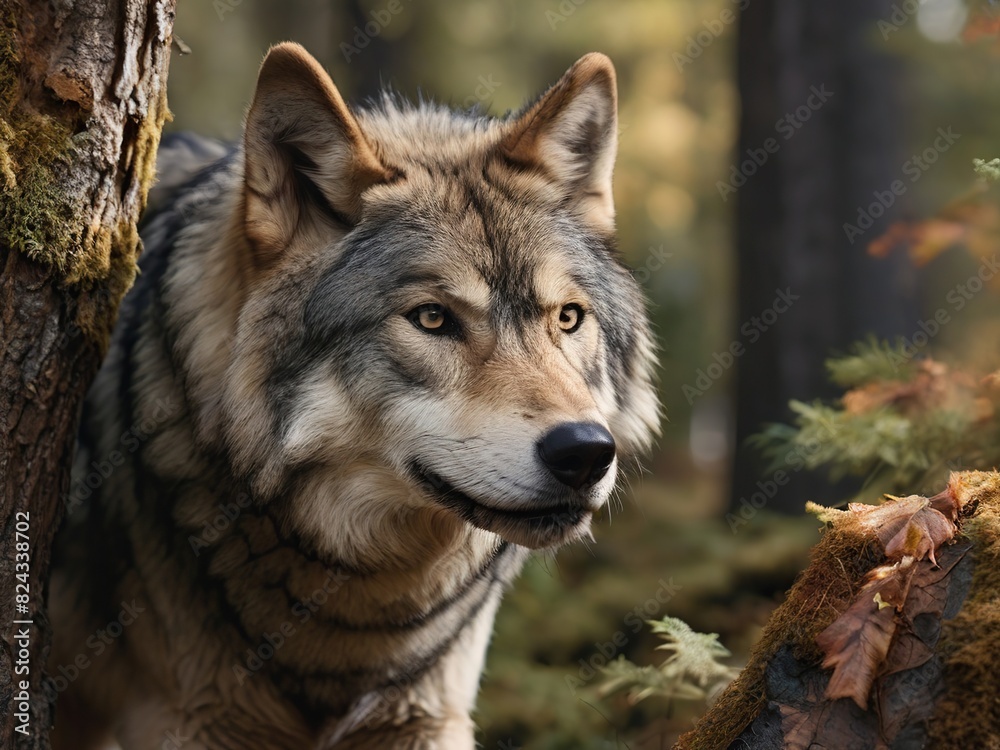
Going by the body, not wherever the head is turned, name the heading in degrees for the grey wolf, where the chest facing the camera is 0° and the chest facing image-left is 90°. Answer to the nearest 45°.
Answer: approximately 315°

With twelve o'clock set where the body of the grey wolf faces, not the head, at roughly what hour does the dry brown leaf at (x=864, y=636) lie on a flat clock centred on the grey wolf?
The dry brown leaf is roughly at 12 o'clock from the grey wolf.

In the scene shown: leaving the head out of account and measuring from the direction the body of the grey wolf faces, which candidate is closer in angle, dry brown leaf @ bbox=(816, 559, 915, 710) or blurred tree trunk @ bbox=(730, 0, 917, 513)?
the dry brown leaf

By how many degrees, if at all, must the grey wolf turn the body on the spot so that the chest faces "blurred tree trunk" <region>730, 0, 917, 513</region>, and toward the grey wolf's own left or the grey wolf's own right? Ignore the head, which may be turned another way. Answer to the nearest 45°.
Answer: approximately 90° to the grey wolf's own left

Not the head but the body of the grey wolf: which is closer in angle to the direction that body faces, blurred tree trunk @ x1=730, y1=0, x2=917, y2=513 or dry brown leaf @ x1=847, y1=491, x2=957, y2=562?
the dry brown leaf
